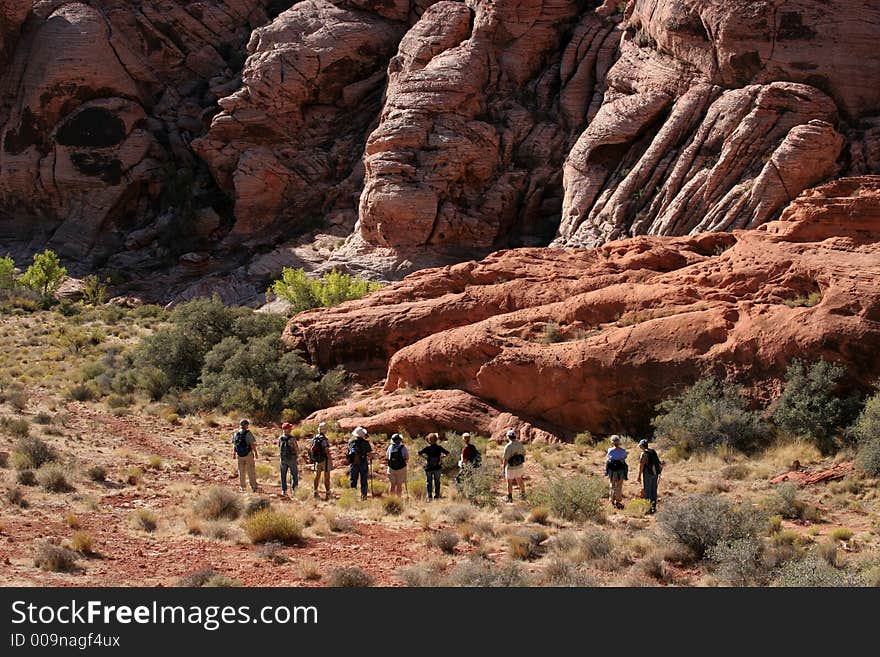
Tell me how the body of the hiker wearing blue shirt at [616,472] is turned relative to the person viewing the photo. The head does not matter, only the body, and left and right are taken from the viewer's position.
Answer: facing away from the viewer

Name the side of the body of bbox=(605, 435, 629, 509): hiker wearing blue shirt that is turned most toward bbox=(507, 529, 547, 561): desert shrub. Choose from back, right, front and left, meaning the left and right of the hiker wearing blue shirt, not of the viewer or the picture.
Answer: back

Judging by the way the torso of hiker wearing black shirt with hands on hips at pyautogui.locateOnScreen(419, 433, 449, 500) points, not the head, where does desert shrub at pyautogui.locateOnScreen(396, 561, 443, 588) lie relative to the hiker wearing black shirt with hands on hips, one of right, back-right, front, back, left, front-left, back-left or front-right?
back

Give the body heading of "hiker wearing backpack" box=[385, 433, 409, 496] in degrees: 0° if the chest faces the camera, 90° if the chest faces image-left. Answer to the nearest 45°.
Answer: approximately 180°

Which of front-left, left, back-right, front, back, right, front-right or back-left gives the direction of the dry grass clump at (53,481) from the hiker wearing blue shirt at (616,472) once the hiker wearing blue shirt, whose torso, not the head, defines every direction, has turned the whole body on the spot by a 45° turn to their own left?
front-left

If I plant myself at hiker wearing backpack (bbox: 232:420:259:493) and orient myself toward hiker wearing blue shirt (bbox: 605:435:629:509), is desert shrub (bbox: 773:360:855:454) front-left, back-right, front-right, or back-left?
front-left

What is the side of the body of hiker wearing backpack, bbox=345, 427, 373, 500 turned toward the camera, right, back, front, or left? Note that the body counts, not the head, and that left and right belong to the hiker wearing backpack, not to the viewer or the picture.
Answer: back

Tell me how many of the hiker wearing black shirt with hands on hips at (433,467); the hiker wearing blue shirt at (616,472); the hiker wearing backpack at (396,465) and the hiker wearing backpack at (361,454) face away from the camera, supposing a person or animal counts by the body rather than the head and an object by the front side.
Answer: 4

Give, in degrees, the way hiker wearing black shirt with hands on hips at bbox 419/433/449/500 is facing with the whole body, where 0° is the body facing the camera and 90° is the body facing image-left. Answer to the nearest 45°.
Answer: approximately 180°

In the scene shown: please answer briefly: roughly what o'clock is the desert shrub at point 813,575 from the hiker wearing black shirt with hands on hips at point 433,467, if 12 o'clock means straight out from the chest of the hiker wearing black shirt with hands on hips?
The desert shrub is roughly at 5 o'clock from the hiker wearing black shirt with hands on hips.
